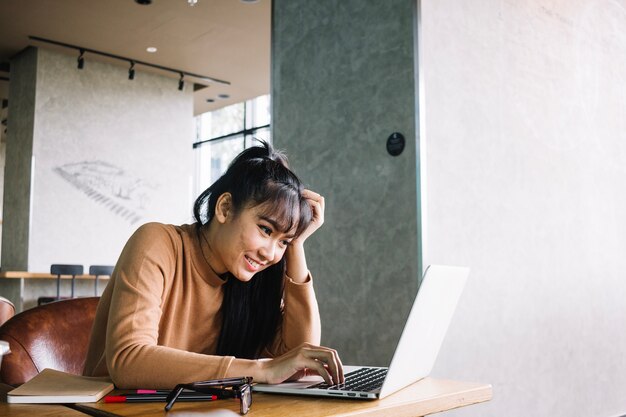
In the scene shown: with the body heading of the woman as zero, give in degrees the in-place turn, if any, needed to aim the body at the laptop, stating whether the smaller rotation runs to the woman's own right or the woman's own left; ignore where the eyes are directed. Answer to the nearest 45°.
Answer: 0° — they already face it

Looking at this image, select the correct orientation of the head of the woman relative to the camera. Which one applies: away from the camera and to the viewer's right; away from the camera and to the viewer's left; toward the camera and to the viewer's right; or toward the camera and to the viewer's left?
toward the camera and to the viewer's right

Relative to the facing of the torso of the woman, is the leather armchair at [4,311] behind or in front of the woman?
behind

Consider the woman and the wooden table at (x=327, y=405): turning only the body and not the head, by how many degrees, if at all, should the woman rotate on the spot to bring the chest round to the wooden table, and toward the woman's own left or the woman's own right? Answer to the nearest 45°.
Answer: approximately 45° to the woman's own right

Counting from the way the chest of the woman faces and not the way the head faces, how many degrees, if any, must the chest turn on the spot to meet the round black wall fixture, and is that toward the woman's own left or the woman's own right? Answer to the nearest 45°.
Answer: approximately 90° to the woman's own left

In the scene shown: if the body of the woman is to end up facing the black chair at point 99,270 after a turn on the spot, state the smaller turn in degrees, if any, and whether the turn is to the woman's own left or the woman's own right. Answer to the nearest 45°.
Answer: approximately 135° to the woman's own left

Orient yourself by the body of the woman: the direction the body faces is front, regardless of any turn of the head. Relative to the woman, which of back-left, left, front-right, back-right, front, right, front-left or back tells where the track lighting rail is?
back-left

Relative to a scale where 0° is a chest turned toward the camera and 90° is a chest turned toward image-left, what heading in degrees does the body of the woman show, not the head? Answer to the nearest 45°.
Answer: approximately 315°

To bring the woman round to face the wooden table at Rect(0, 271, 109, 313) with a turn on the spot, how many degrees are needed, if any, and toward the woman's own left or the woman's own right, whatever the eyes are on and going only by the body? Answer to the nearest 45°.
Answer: approximately 135° to the woman's own left
